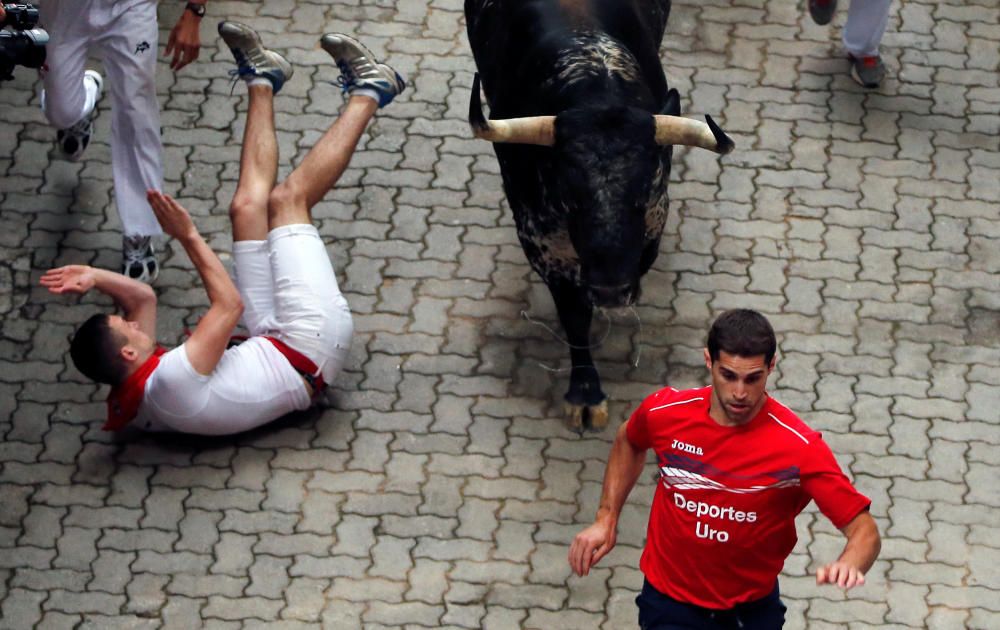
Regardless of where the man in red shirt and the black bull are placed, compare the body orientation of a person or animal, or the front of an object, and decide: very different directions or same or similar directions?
same or similar directions

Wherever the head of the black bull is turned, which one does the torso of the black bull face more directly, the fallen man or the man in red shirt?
the man in red shirt

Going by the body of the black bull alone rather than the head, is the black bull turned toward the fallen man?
no

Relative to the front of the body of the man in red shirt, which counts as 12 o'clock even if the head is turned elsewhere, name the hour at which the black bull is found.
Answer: The black bull is roughly at 5 o'clock from the man in red shirt.

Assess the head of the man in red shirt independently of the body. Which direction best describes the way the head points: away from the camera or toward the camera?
toward the camera

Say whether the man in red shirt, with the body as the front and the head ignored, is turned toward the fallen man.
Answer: no

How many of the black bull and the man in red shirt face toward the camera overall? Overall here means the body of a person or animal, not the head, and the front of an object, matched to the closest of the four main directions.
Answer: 2

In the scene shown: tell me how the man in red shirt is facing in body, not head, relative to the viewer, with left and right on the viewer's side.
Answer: facing the viewer

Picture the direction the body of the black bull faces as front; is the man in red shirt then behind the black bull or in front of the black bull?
in front

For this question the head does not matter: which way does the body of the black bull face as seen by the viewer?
toward the camera
